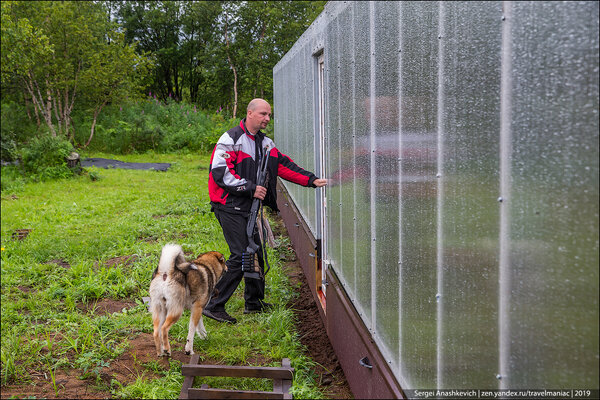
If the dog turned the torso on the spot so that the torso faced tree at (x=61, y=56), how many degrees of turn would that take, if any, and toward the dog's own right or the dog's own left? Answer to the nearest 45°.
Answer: approximately 45° to the dog's own left

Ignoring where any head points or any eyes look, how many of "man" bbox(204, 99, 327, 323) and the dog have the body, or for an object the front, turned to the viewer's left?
0

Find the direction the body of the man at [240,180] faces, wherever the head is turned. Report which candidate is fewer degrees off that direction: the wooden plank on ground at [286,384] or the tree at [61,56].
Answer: the wooden plank on ground

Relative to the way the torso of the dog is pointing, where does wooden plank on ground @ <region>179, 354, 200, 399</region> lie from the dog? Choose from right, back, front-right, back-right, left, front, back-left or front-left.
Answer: back-right

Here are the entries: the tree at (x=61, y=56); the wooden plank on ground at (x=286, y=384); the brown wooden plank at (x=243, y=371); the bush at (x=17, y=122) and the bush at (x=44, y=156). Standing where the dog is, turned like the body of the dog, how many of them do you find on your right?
2

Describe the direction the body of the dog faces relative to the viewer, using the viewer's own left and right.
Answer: facing away from the viewer and to the right of the viewer

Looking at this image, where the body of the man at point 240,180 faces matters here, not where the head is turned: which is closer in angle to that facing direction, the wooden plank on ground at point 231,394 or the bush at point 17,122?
the wooden plank on ground

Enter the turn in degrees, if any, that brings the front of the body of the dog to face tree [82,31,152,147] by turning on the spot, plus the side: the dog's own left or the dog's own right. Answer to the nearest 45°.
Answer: approximately 45° to the dog's own left

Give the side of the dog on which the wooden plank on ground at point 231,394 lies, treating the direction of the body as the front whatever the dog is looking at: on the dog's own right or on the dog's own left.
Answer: on the dog's own right

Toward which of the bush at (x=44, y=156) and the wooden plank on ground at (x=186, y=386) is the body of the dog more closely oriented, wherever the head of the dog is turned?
the bush

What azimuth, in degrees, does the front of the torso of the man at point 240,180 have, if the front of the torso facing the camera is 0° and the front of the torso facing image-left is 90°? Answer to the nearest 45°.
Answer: approximately 315°

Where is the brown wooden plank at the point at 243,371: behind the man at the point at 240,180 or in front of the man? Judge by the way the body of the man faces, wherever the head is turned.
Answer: in front

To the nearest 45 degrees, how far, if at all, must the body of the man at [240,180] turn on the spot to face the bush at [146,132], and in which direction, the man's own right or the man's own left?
approximately 135° to the man's own left
